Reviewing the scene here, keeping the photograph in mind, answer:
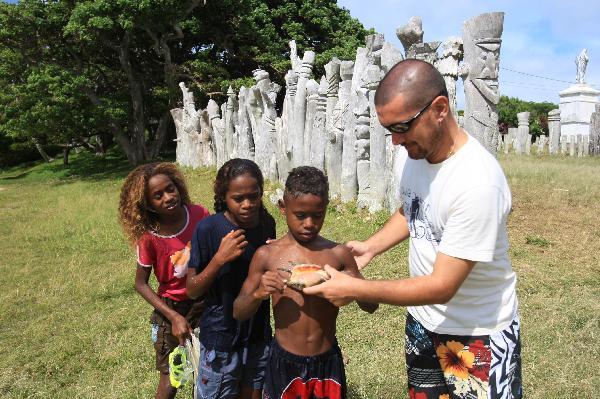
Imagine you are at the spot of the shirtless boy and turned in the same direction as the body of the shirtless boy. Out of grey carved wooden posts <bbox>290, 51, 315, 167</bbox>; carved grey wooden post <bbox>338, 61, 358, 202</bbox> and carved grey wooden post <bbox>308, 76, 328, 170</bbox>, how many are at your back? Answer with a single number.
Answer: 3

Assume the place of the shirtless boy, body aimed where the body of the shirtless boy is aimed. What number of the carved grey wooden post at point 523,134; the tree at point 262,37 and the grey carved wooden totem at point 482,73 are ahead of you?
0

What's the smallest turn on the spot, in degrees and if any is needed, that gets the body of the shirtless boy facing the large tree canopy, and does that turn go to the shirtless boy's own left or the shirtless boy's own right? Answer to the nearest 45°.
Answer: approximately 180°

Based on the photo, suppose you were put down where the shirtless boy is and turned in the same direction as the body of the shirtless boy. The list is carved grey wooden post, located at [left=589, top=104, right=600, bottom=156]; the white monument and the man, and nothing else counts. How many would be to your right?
0

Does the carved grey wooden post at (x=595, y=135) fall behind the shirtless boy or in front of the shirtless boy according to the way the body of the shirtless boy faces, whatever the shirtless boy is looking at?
behind

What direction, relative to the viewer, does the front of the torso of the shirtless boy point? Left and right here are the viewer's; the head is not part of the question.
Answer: facing the viewer

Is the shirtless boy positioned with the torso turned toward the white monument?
no

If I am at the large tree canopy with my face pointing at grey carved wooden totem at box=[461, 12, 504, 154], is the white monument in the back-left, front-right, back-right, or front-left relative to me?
front-left

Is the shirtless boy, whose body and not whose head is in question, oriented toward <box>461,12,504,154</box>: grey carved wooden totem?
no

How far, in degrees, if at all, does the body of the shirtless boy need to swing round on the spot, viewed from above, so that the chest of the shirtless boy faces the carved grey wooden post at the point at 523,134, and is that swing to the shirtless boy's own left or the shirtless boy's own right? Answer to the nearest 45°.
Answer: approximately 135° to the shirtless boy's own left

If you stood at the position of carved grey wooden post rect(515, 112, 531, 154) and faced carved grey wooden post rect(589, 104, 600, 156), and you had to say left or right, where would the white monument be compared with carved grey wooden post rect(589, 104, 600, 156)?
left

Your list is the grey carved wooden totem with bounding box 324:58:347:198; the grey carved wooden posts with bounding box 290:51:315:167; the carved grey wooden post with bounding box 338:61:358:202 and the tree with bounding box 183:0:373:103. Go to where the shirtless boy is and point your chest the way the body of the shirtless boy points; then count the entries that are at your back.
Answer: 4

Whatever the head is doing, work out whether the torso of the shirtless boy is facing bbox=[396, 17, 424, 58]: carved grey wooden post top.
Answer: no

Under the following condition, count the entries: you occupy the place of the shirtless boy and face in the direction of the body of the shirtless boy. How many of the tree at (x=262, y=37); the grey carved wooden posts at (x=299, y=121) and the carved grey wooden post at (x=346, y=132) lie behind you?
3

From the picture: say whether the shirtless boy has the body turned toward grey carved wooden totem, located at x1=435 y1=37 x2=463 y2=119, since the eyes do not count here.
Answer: no

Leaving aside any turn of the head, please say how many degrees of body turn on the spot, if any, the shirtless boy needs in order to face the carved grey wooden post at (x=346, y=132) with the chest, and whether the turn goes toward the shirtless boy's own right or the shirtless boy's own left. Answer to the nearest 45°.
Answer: approximately 180°

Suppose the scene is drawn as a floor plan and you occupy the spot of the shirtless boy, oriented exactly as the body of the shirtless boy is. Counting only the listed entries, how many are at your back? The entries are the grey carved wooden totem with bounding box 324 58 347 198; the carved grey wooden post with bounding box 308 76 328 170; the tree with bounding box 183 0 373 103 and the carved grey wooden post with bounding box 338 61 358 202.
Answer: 4
